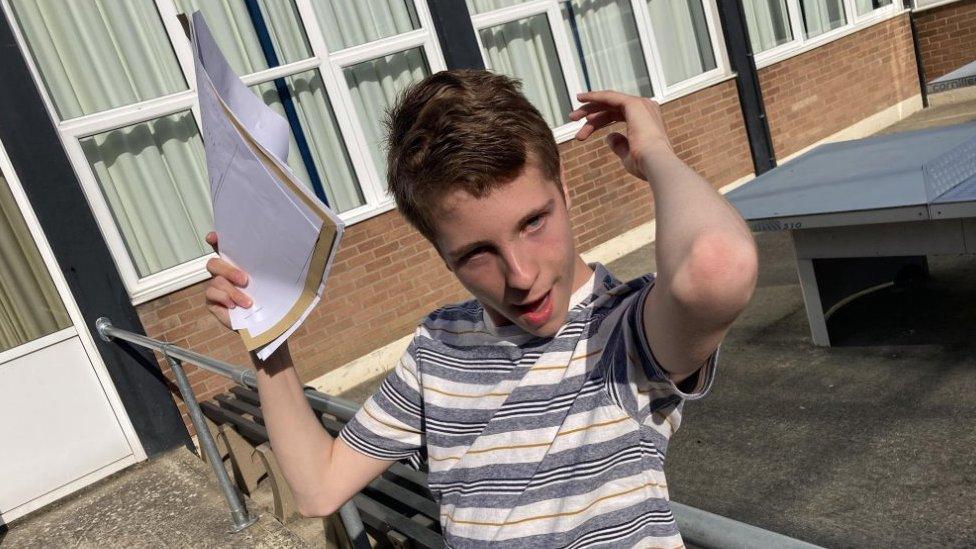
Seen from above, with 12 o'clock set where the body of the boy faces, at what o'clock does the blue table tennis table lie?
The blue table tennis table is roughly at 7 o'clock from the boy.

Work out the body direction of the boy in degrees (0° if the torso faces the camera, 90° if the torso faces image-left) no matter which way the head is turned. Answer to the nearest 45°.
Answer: approximately 0°
